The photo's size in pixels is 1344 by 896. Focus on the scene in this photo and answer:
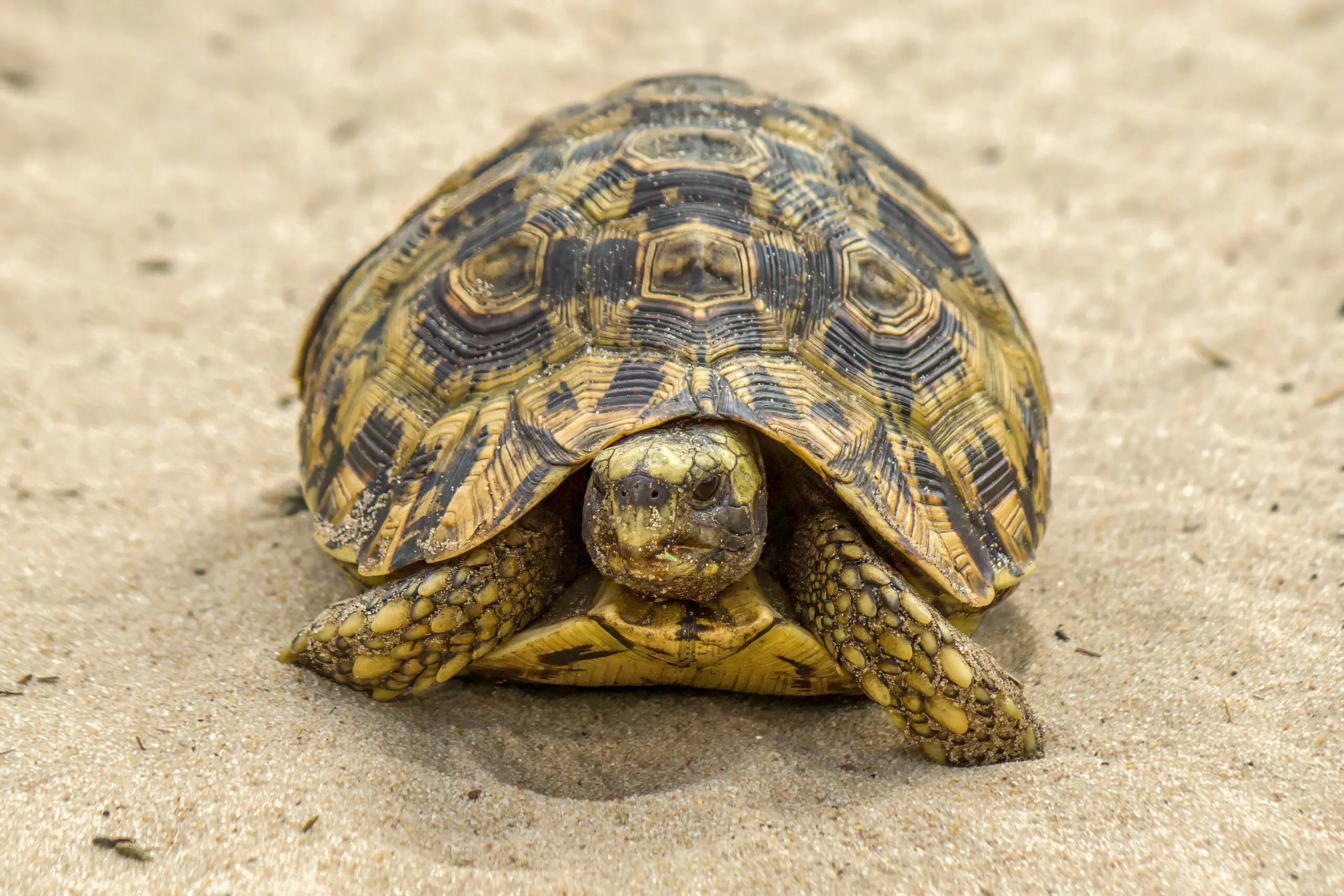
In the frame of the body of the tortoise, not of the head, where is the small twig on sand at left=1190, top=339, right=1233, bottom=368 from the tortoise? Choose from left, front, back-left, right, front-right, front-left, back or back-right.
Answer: back-left

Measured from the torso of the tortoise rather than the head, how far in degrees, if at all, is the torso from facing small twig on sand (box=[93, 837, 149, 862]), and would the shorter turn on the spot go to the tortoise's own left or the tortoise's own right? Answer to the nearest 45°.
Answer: approximately 45° to the tortoise's own right

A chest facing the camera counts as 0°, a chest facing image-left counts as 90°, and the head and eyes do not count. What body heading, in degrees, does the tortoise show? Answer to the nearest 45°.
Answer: approximately 0°
